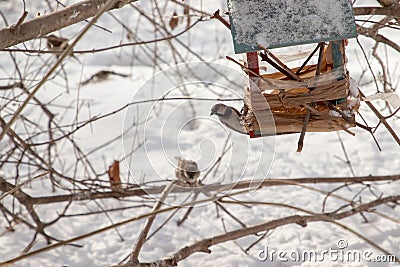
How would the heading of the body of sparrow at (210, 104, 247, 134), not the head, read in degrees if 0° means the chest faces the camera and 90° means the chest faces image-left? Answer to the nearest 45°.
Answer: approximately 90°

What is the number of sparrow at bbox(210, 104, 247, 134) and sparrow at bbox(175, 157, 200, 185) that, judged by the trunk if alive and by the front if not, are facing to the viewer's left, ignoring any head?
1
